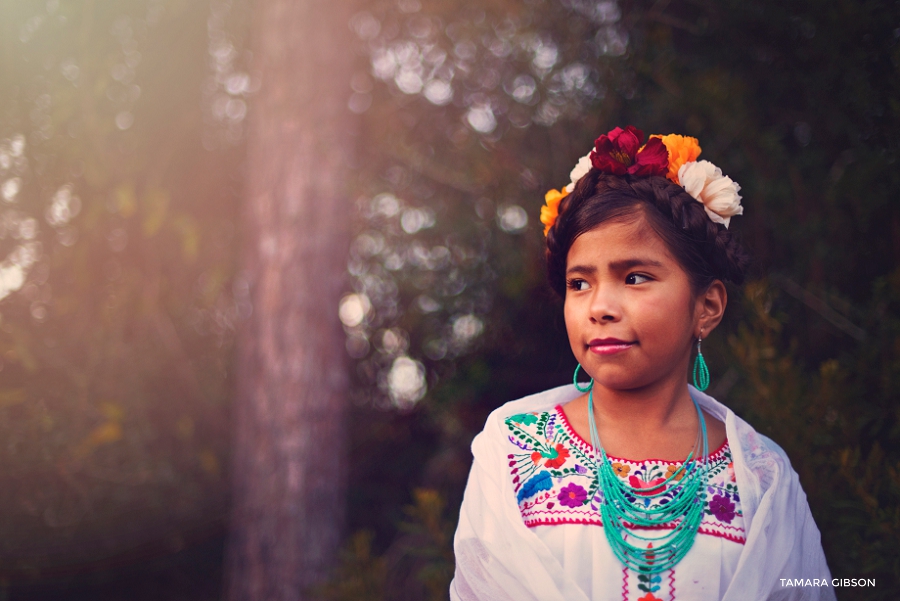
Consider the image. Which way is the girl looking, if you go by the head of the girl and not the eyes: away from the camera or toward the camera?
toward the camera

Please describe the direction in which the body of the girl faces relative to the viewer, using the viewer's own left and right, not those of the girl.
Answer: facing the viewer
